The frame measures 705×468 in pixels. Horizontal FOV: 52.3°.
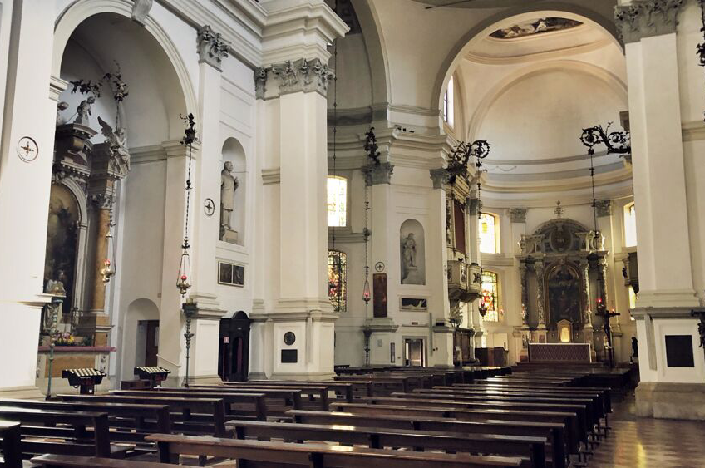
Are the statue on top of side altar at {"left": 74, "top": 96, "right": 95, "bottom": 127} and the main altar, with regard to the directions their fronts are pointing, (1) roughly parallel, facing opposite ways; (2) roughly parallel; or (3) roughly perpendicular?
roughly perpendicular

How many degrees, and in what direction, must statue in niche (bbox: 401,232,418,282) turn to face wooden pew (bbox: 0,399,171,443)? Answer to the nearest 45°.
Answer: approximately 45° to its right

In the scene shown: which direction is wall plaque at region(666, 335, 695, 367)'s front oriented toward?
toward the camera

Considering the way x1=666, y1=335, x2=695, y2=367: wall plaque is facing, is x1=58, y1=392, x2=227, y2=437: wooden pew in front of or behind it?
in front

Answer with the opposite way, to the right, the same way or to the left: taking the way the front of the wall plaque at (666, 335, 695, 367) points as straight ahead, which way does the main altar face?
the same way

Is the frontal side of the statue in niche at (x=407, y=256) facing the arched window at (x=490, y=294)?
no

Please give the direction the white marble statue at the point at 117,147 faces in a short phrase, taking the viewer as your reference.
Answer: facing the viewer and to the right of the viewer

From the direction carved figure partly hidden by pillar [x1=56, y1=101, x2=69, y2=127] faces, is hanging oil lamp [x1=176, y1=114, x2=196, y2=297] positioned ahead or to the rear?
ahead

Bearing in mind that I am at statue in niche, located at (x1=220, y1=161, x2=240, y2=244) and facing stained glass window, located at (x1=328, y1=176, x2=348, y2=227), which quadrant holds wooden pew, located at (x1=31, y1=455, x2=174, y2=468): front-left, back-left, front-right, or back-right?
back-right

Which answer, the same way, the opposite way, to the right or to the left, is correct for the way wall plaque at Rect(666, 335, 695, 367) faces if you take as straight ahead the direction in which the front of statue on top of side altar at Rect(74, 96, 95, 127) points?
to the right

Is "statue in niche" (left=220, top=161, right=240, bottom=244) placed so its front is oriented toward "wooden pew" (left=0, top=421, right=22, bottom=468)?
no

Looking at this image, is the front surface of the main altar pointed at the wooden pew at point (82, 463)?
yes

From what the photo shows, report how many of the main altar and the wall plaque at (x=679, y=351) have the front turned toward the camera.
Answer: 2

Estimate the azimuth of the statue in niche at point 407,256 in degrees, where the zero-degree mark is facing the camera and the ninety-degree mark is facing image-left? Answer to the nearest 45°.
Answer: approximately 315°

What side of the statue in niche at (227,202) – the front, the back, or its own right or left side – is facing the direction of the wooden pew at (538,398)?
front

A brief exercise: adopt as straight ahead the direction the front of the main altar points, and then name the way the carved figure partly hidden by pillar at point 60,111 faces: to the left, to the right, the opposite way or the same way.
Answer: to the left

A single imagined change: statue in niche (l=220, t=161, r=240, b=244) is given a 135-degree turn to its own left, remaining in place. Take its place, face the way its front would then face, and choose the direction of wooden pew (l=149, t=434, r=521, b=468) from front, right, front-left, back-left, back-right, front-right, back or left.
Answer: back
